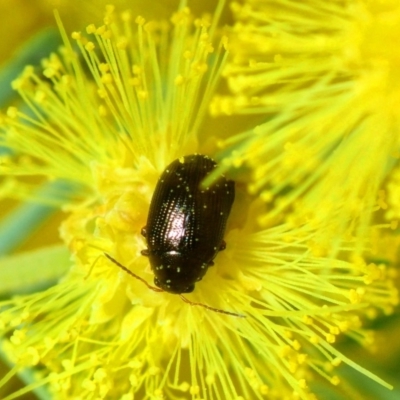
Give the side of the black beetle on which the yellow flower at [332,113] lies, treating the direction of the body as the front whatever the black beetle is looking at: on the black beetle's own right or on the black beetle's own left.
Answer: on the black beetle's own left

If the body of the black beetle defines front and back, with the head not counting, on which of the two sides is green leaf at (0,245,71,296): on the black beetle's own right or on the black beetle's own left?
on the black beetle's own right

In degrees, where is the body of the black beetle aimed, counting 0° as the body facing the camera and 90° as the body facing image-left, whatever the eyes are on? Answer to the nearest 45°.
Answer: approximately 0°
